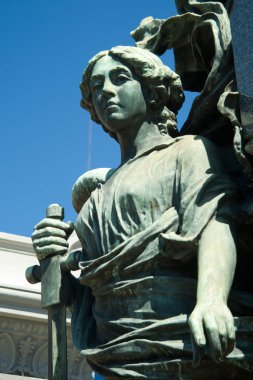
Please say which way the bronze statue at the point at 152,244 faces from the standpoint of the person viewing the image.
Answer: facing the viewer and to the left of the viewer

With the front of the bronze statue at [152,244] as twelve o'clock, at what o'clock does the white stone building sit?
The white stone building is roughly at 4 o'clock from the bronze statue.
